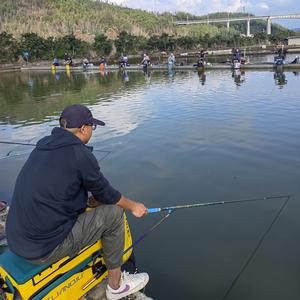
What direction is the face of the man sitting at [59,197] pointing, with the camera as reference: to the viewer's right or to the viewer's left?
to the viewer's right

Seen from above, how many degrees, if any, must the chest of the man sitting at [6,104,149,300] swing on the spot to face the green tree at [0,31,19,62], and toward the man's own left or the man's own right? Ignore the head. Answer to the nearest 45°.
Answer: approximately 45° to the man's own left

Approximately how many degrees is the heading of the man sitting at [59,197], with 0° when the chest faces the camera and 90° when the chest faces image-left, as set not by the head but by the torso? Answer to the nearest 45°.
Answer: approximately 225°

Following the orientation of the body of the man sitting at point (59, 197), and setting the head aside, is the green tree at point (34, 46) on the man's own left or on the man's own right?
on the man's own left
